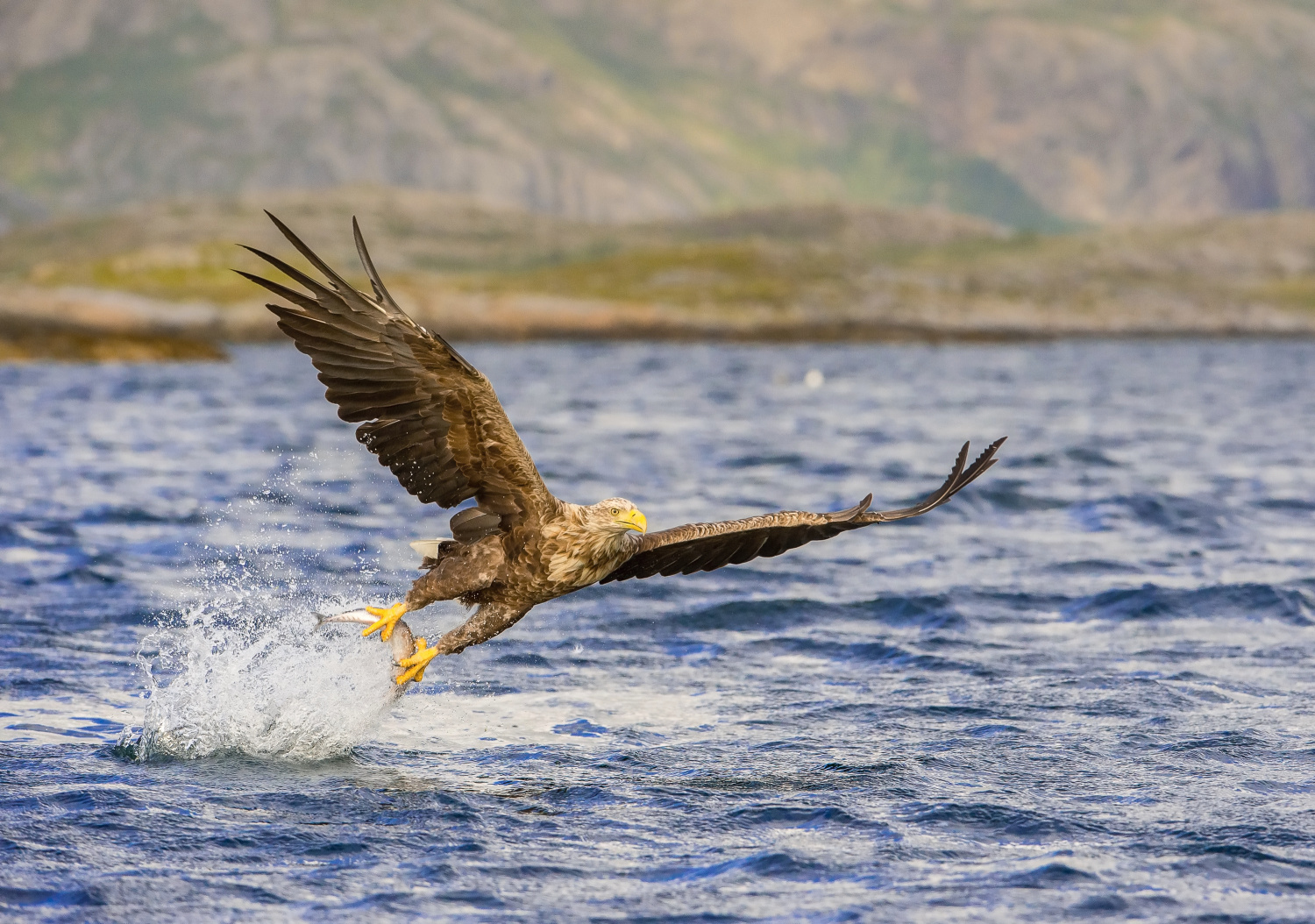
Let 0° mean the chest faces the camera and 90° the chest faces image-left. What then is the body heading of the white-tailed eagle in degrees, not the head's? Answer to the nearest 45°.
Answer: approximately 315°

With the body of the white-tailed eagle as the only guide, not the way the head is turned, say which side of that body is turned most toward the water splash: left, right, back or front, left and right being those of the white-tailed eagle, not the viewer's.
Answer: back
